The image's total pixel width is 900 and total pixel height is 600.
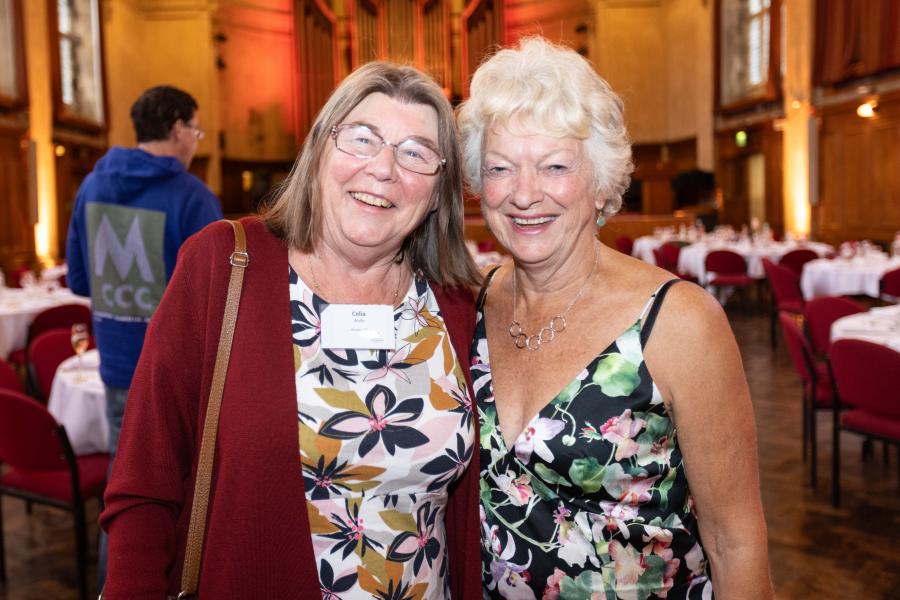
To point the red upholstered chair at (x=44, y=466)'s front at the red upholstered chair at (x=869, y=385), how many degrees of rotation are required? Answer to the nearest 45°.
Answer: approximately 45° to its right

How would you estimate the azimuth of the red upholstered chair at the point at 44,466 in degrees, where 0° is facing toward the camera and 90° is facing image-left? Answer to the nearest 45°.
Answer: approximately 225°

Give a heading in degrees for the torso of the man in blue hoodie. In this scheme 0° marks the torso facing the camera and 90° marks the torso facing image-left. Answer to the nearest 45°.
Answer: approximately 225°

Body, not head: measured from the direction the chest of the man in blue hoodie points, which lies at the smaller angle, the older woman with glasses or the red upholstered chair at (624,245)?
the red upholstered chair

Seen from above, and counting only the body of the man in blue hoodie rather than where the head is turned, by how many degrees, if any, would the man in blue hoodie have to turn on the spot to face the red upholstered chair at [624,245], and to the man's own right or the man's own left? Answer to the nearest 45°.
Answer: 0° — they already face it

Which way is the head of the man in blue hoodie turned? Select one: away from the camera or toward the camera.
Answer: away from the camera

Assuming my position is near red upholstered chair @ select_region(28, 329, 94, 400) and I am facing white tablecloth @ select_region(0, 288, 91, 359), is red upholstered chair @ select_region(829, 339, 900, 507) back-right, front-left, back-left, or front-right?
back-right
